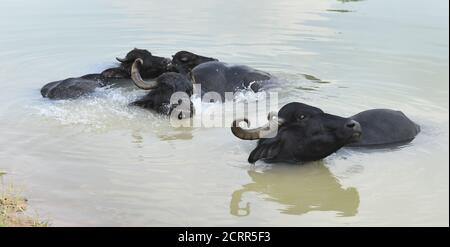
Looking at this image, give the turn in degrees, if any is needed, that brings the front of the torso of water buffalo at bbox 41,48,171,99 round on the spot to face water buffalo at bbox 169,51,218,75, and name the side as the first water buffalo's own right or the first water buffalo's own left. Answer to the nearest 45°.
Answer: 0° — it already faces it

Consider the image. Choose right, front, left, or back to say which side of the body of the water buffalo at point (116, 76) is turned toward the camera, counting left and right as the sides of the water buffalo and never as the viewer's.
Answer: right
